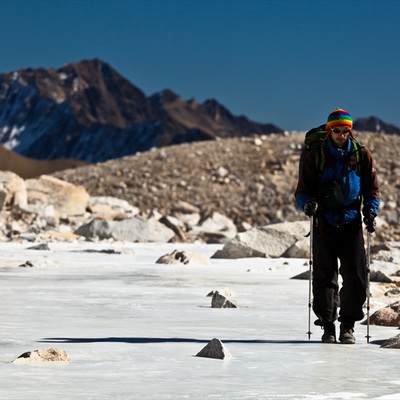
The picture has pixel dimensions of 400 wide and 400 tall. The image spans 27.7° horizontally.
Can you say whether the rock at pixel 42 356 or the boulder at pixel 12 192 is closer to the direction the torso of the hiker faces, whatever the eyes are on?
the rock

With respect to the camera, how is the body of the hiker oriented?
toward the camera

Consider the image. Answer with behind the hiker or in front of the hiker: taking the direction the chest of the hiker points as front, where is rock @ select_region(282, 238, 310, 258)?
behind

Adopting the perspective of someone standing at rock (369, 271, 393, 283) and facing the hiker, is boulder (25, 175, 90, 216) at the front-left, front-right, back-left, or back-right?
back-right

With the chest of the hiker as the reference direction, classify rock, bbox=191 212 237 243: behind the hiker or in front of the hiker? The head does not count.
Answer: behind

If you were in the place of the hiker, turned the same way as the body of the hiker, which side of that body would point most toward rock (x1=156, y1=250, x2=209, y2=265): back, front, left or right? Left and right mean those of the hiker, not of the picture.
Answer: back

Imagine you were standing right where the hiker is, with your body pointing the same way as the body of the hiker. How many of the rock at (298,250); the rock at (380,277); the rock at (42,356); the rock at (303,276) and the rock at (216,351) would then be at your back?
3

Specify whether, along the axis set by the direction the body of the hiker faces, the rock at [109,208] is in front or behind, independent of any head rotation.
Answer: behind

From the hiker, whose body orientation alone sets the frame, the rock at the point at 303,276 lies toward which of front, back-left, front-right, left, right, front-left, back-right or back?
back

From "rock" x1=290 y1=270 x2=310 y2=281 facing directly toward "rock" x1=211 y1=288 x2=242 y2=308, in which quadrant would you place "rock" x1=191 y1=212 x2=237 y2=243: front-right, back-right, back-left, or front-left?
back-right

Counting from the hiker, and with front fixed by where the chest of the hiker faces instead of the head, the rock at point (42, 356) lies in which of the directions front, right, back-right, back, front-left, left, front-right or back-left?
front-right
